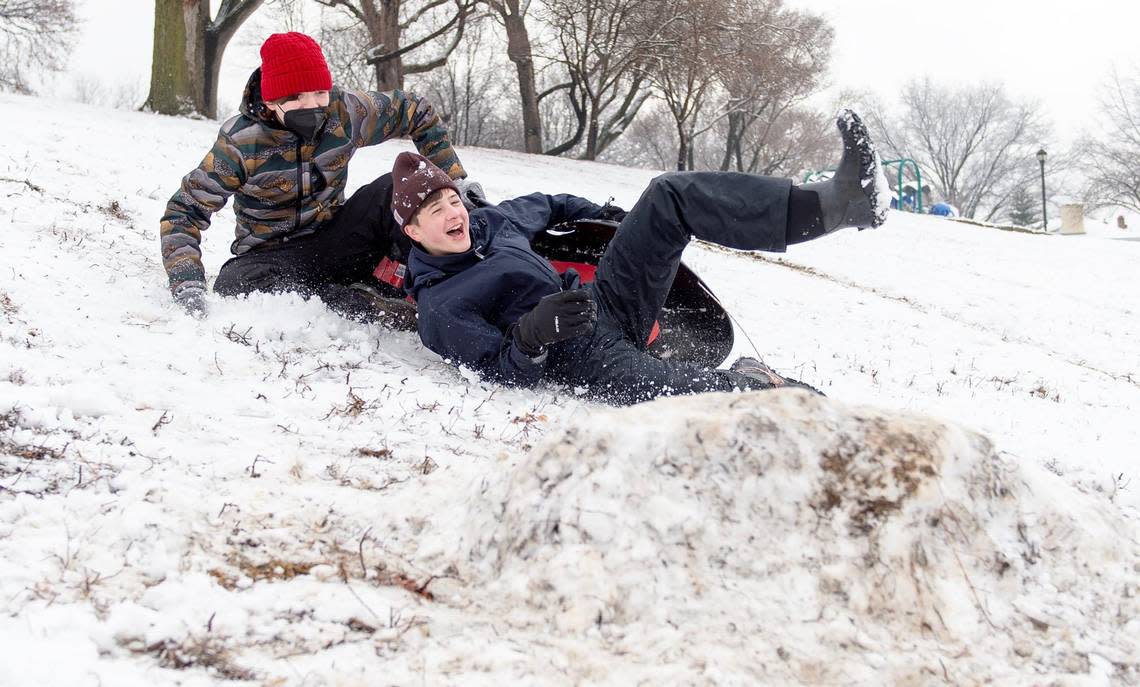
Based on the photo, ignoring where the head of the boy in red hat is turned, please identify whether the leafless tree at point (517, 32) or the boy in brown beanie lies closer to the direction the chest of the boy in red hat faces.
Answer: the boy in brown beanie

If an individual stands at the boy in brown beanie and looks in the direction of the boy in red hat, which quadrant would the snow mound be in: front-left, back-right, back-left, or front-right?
back-left

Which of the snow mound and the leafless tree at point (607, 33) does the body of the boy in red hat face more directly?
the snow mound

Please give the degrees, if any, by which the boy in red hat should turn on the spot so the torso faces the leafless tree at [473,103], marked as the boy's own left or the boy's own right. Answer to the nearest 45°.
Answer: approximately 135° to the boy's own left

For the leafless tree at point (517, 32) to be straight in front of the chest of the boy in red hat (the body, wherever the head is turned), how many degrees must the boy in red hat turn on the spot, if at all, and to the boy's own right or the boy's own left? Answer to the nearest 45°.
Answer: approximately 135° to the boy's own left

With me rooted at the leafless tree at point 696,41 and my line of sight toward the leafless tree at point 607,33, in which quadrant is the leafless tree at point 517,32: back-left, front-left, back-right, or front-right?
front-right

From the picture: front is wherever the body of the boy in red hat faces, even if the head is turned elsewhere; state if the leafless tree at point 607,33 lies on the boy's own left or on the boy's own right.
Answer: on the boy's own left

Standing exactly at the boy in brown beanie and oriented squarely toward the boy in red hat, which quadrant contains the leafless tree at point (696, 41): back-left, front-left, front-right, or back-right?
front-right

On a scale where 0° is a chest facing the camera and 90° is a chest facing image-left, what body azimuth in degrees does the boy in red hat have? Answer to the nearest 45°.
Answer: approximately 315°
